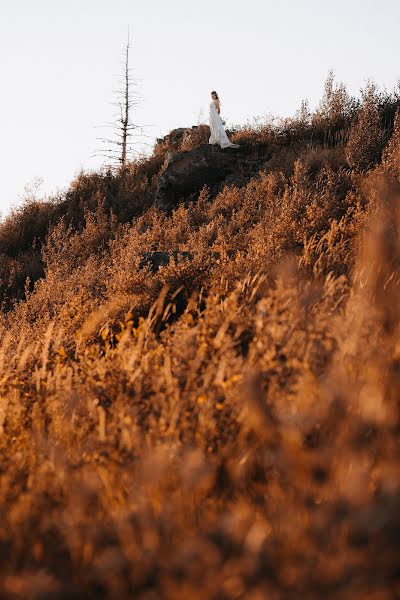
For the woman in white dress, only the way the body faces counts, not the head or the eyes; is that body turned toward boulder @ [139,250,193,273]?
no

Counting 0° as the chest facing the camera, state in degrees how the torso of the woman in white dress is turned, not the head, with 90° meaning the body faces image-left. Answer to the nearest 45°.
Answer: approximately 90°
